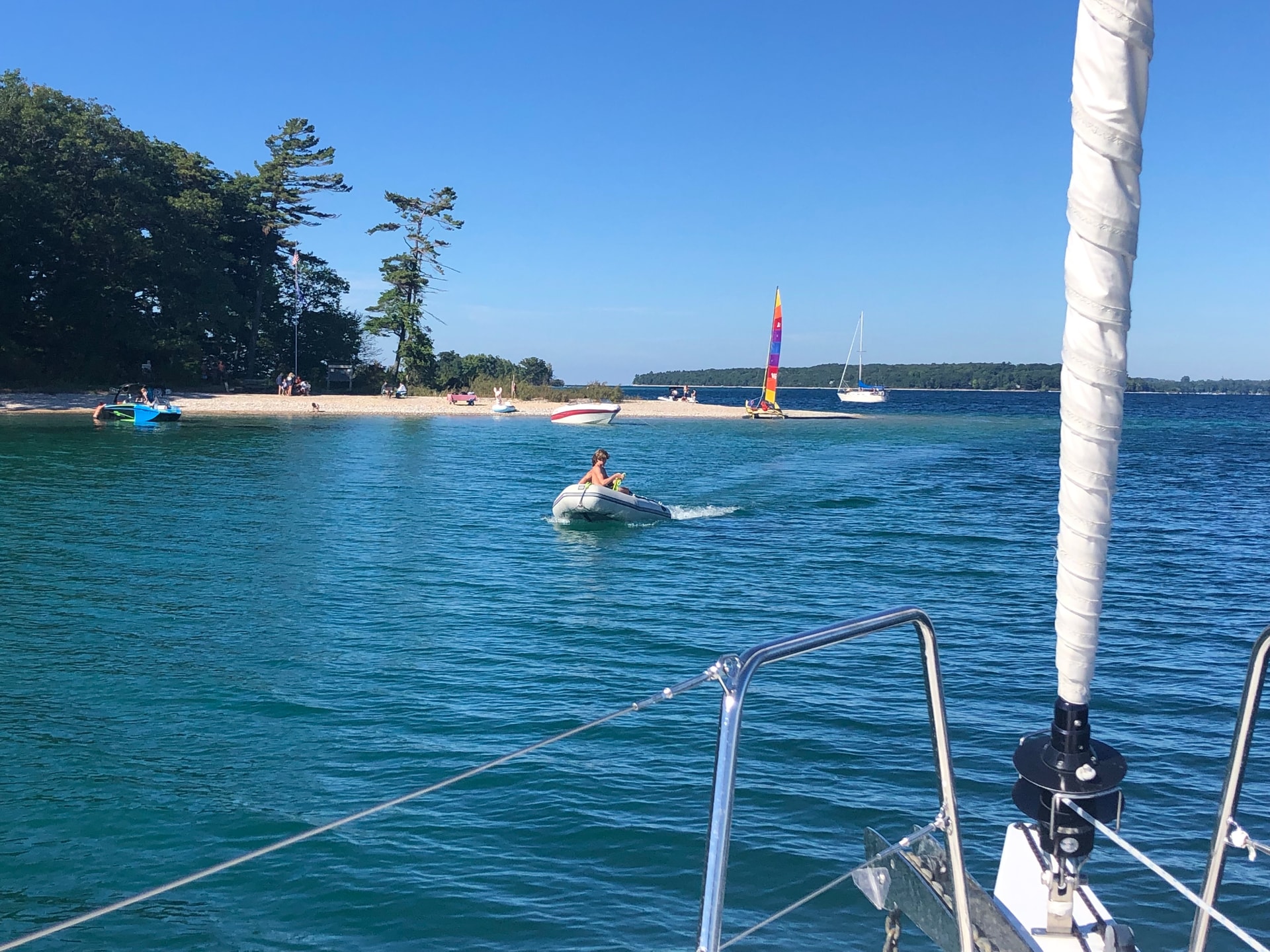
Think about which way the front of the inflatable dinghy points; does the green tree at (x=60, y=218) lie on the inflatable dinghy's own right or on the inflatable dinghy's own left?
on the inflatable dinghy's own right

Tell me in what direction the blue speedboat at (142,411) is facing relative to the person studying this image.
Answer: facing to the right of the viewer

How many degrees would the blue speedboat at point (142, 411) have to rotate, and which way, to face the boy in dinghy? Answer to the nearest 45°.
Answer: approximately 90° to its right

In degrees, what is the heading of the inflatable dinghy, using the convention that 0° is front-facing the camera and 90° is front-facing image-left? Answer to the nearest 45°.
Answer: approximately 45°

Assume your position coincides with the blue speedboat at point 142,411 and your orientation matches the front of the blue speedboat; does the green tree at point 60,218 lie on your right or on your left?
on your left

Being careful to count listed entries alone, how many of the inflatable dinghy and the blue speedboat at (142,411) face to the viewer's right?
1

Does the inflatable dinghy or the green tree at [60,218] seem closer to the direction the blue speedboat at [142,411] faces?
the inflatable dinghy
